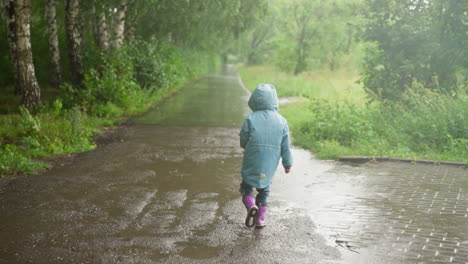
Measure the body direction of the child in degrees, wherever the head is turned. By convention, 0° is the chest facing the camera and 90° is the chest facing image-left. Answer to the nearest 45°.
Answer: approximately 180°

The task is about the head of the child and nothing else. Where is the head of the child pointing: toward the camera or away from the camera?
away from the camera
